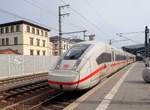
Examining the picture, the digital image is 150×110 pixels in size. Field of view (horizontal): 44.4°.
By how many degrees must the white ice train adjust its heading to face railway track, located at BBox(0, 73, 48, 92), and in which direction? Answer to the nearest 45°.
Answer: approximately 90° to its right

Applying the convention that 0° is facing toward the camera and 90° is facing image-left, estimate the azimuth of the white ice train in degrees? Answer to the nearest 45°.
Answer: approximately 45°
